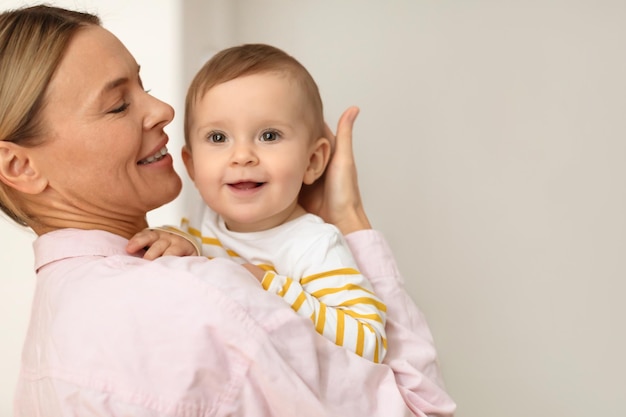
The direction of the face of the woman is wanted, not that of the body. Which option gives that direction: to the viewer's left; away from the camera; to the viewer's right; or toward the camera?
to the viewer's right

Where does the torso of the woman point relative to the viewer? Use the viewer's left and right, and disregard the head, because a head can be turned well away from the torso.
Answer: facing away from the viewer and to the right of the viewer
